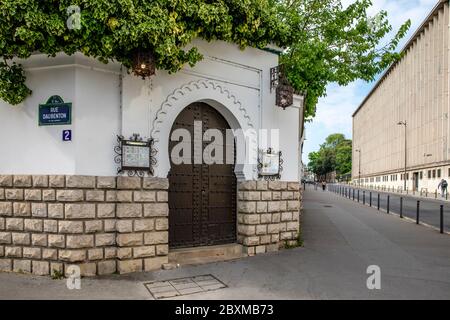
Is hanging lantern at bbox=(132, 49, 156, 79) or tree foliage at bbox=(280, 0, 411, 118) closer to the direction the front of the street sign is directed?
the hanging lantern

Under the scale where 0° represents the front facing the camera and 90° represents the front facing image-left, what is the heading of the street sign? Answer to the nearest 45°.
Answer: approximately 0°

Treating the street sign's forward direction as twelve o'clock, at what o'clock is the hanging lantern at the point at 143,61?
The hanging lantern is roughly at 10 o'clock from the street sign.
